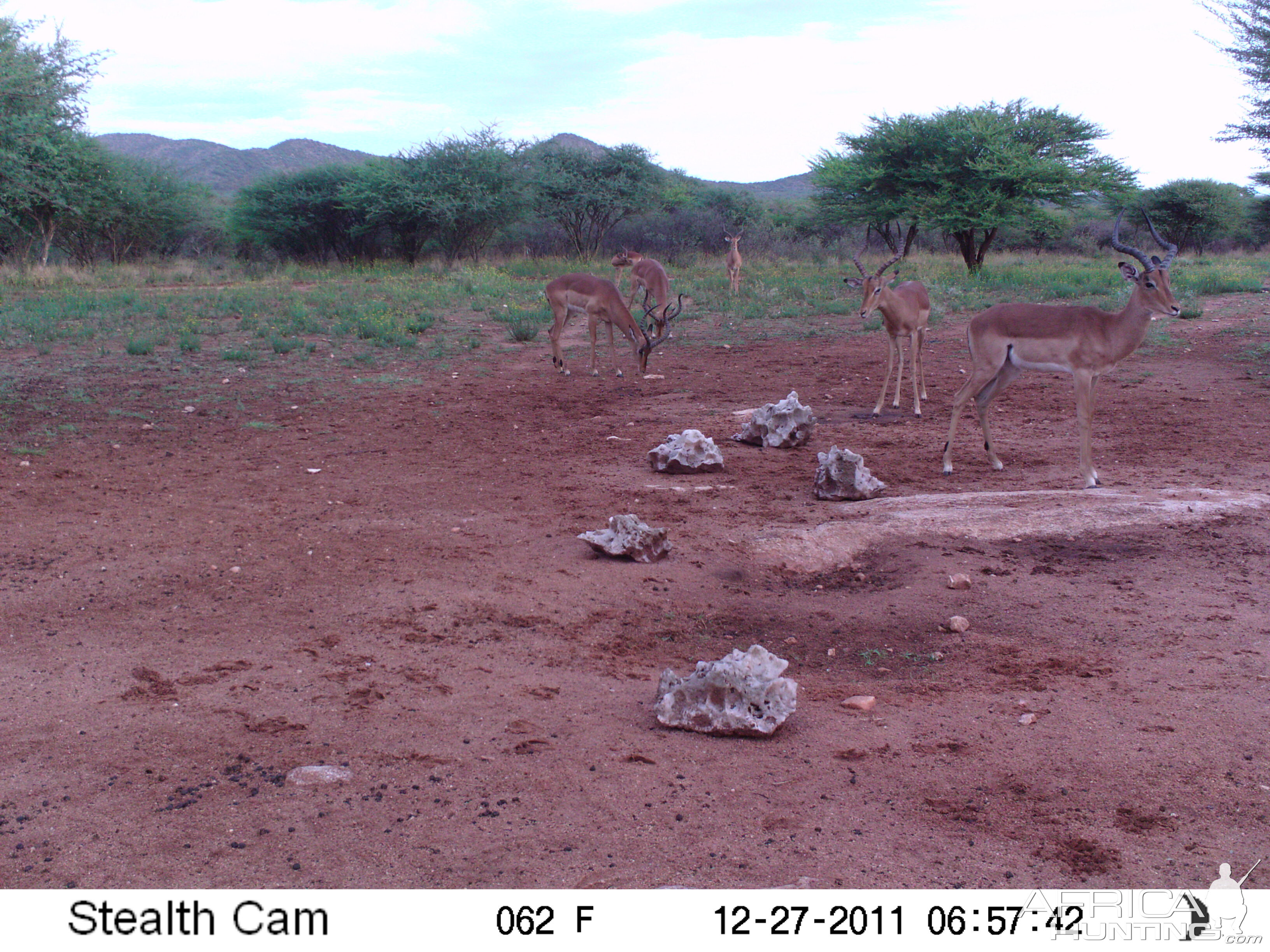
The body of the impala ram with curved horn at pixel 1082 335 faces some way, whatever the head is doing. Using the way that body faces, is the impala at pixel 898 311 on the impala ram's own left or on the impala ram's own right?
on the impala ram's own left

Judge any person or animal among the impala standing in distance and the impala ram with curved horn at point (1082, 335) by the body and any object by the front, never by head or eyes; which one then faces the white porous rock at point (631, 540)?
the impala standing in distance

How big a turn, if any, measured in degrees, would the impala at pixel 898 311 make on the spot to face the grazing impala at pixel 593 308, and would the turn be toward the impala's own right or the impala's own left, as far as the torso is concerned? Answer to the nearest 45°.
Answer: approximately 90° to the impala's own right

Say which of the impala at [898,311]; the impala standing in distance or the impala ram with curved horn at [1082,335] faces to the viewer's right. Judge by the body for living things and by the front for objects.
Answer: the impala ram with curved horn

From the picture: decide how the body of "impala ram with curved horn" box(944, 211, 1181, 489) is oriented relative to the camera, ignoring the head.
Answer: to the viewer's right

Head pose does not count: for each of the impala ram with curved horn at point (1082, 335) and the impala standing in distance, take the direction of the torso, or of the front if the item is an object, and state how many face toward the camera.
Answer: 1

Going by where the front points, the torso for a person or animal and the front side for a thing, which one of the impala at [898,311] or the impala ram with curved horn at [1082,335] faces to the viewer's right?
the impala ram with curved horn

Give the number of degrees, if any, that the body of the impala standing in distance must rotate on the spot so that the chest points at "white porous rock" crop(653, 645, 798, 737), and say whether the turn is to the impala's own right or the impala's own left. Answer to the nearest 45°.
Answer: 0° — it already faces it

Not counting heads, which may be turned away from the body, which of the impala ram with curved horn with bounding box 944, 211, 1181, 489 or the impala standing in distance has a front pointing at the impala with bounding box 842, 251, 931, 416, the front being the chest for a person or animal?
the impala standing in distance

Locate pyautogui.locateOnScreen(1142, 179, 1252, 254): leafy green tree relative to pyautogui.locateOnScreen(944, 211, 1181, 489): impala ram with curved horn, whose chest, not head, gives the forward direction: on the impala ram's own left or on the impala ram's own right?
on the impala ram's own left
